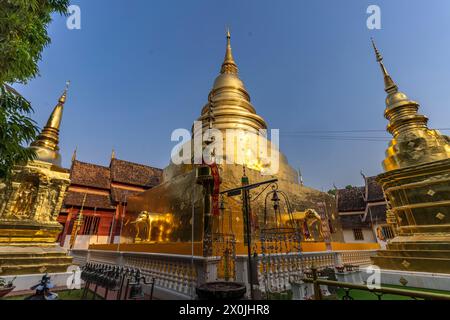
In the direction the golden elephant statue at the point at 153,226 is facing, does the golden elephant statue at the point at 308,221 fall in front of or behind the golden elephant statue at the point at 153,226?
behind

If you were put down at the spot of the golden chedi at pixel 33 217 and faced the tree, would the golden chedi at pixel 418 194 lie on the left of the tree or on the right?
left

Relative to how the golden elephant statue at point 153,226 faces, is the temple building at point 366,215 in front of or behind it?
behind

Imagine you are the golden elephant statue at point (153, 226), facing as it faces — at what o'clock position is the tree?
The tree is roughly at 10 o'clock from the golden elephant statue.

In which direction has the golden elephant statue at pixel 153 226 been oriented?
to the viewer's left

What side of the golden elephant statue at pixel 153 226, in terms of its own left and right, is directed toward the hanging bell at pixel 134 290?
left

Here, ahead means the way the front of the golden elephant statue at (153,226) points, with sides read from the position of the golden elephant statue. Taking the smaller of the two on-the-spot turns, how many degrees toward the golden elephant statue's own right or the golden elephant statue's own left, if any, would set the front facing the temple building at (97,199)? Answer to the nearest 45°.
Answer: approximately 45° to the golden elephant statue's own right

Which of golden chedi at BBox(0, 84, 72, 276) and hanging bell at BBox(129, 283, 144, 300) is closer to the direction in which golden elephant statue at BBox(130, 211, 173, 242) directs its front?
the golden chedi
